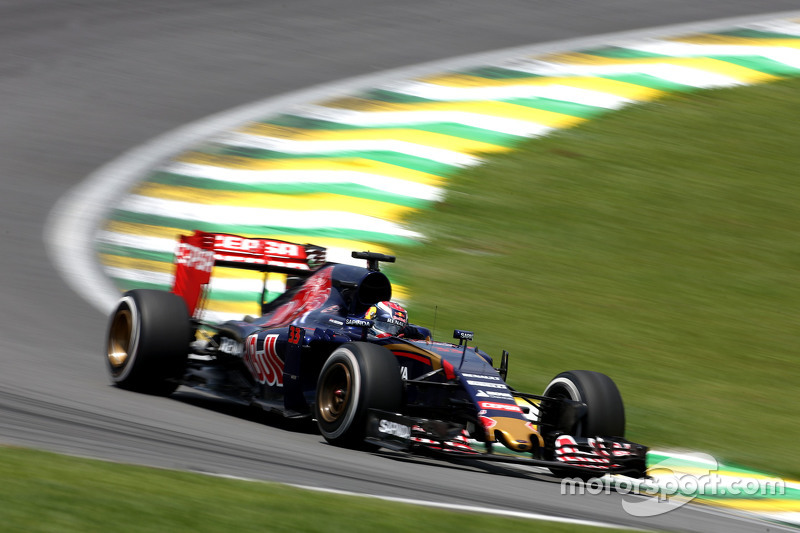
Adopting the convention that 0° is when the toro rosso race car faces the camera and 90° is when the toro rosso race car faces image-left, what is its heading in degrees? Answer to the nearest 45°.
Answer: approximately 315°
